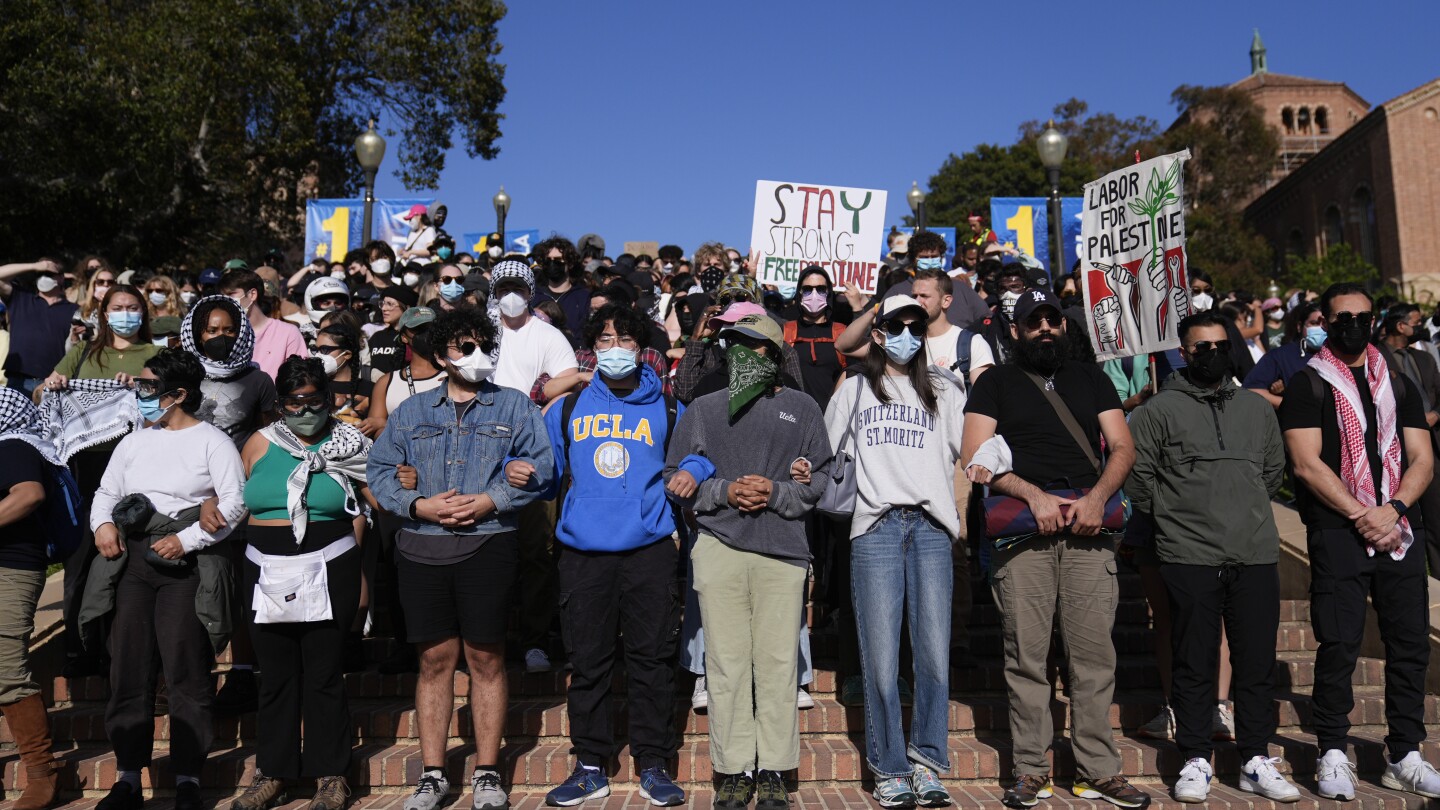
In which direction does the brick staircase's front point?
toward the camera

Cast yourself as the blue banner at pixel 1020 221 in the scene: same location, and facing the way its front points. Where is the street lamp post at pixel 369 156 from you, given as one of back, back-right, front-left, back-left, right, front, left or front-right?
front-right

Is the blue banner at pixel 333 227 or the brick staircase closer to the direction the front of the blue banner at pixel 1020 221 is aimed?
the brick staircase

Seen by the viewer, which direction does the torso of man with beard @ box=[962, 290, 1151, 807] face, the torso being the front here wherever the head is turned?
toward the camera

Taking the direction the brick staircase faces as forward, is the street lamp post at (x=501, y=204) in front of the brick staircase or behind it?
behind

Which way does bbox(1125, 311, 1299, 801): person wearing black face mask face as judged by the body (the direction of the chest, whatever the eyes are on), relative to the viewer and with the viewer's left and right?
facing the viewer

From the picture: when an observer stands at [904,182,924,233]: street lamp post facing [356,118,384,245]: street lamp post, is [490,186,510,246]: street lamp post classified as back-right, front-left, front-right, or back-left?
front-right

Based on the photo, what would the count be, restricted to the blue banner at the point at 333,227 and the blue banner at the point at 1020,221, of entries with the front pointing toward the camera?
2

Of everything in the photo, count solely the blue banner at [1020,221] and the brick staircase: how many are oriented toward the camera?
2

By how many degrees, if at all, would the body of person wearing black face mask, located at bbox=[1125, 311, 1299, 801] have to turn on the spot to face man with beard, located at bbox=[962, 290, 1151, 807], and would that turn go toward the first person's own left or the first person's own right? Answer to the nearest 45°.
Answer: approximately 45° to the first person's own right
